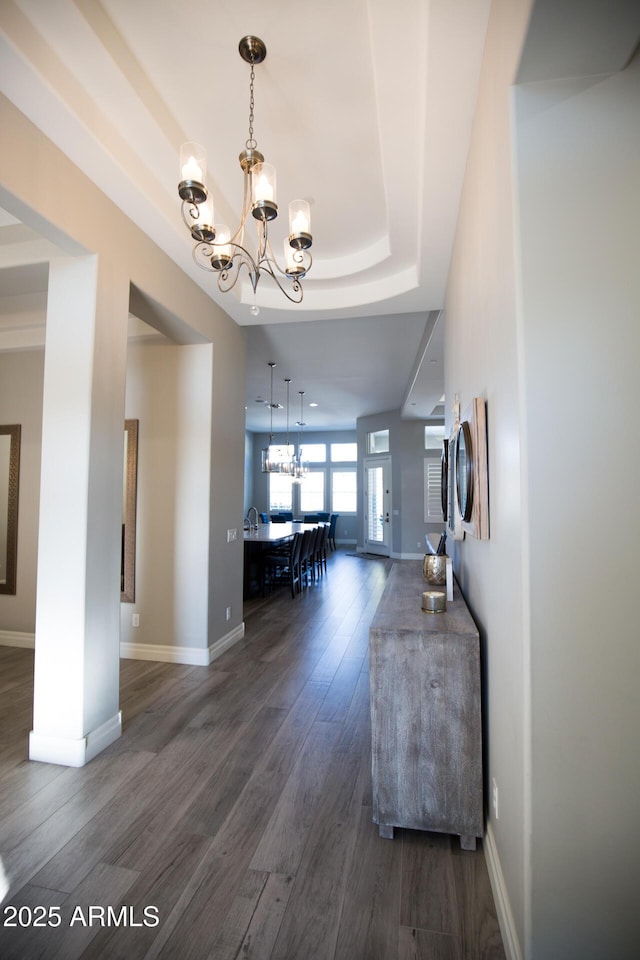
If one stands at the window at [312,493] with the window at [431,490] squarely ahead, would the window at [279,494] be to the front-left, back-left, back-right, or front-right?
back-right

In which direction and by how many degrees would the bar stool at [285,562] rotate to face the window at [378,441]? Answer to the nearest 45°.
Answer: approximately 135° to its right

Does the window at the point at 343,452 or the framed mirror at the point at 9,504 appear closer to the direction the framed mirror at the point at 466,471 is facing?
the framed mirror

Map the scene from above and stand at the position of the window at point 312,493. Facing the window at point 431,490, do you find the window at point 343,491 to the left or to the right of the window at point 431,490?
left

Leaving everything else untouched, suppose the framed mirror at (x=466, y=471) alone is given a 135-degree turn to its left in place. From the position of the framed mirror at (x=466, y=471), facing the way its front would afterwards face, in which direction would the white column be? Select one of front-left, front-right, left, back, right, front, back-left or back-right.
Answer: back-right

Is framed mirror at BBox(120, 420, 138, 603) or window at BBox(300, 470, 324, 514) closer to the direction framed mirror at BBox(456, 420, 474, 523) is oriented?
the framed mirror

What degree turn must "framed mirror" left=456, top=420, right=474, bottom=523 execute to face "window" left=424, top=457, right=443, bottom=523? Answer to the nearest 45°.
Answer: approximately 90° to its right

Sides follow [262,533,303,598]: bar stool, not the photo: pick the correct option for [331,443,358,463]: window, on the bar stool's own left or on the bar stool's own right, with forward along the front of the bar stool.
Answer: on the bar stool's own right

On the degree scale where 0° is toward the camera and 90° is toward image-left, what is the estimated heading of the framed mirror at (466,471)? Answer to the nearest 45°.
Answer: approximately 90°

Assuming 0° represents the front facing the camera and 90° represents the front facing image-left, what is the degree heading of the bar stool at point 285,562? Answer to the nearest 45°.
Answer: approximately 90°

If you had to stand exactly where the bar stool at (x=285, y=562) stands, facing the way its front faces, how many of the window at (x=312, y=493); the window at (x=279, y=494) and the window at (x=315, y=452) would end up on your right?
3

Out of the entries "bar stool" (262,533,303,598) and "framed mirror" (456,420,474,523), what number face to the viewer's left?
2

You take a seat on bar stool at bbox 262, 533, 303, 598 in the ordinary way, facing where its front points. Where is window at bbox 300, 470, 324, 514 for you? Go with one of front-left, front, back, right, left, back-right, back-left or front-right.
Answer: right

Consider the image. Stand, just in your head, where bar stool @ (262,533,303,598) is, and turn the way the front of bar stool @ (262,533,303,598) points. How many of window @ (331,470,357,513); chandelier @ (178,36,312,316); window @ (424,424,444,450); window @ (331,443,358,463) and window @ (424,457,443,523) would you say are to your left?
1
